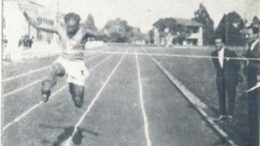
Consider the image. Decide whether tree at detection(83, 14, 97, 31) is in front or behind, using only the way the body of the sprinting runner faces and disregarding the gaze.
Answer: behind

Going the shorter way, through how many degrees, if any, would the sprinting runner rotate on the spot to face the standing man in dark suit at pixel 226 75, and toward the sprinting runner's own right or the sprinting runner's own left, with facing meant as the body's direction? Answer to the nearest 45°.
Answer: approximately 90° to the sprinting runner's own left

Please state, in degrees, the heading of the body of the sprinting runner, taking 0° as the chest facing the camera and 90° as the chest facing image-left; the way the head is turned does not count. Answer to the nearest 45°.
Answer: approximately 0°

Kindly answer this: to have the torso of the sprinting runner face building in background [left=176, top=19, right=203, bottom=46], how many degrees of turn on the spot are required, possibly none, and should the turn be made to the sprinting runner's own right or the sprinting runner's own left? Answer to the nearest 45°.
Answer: approximately 135° to the sprinting runner's own left

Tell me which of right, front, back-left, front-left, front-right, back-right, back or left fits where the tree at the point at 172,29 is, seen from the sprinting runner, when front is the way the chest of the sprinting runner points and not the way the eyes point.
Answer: back-left

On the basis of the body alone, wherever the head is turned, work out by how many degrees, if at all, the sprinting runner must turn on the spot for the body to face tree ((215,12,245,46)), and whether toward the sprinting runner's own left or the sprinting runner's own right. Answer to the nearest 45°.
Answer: approximately 90° to the sprinting runner's own left

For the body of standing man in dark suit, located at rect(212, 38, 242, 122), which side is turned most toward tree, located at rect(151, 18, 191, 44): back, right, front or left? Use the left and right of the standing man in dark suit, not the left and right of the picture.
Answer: right
